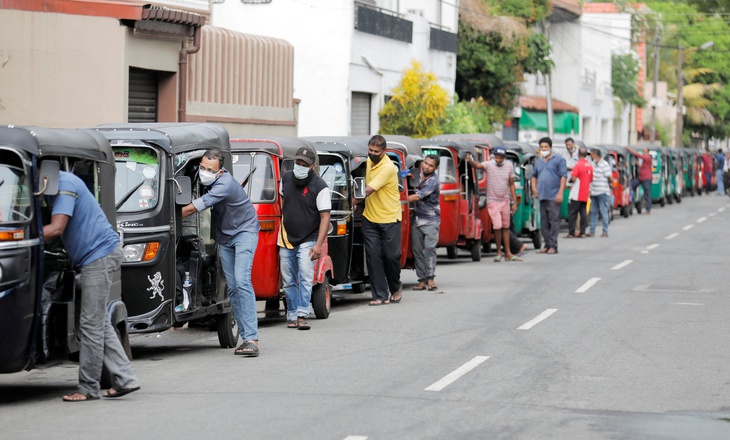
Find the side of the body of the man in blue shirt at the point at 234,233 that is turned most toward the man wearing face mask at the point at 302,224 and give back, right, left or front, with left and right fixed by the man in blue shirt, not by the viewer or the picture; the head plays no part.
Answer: back

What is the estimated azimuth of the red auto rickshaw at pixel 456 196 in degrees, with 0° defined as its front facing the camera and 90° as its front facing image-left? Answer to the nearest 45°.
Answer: approximately 45°

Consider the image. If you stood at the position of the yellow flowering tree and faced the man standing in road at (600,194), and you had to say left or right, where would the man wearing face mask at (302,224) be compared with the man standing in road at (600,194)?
right

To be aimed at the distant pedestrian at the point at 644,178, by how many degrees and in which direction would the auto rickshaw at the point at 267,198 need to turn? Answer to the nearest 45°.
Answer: approximately 180°

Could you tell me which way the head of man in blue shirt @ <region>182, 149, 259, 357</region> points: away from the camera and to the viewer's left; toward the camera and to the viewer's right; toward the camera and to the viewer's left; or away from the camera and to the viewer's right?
toward the camera and to the viewer's left

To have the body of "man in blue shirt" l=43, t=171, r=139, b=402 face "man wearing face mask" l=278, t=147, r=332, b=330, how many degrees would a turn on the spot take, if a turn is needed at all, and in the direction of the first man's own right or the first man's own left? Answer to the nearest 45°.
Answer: approximately 135° to the first man's own right

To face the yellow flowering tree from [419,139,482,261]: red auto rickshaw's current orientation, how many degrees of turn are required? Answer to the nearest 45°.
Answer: approximately 135° to its right

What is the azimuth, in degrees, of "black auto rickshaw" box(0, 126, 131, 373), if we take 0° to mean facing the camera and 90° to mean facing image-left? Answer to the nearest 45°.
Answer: approximately 45°

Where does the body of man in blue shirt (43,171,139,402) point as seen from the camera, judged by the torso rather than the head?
to the viewer's left

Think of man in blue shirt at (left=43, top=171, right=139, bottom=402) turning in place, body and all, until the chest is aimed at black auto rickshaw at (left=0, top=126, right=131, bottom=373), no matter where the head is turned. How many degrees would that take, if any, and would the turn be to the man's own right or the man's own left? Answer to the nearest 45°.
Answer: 0° — they already face it
